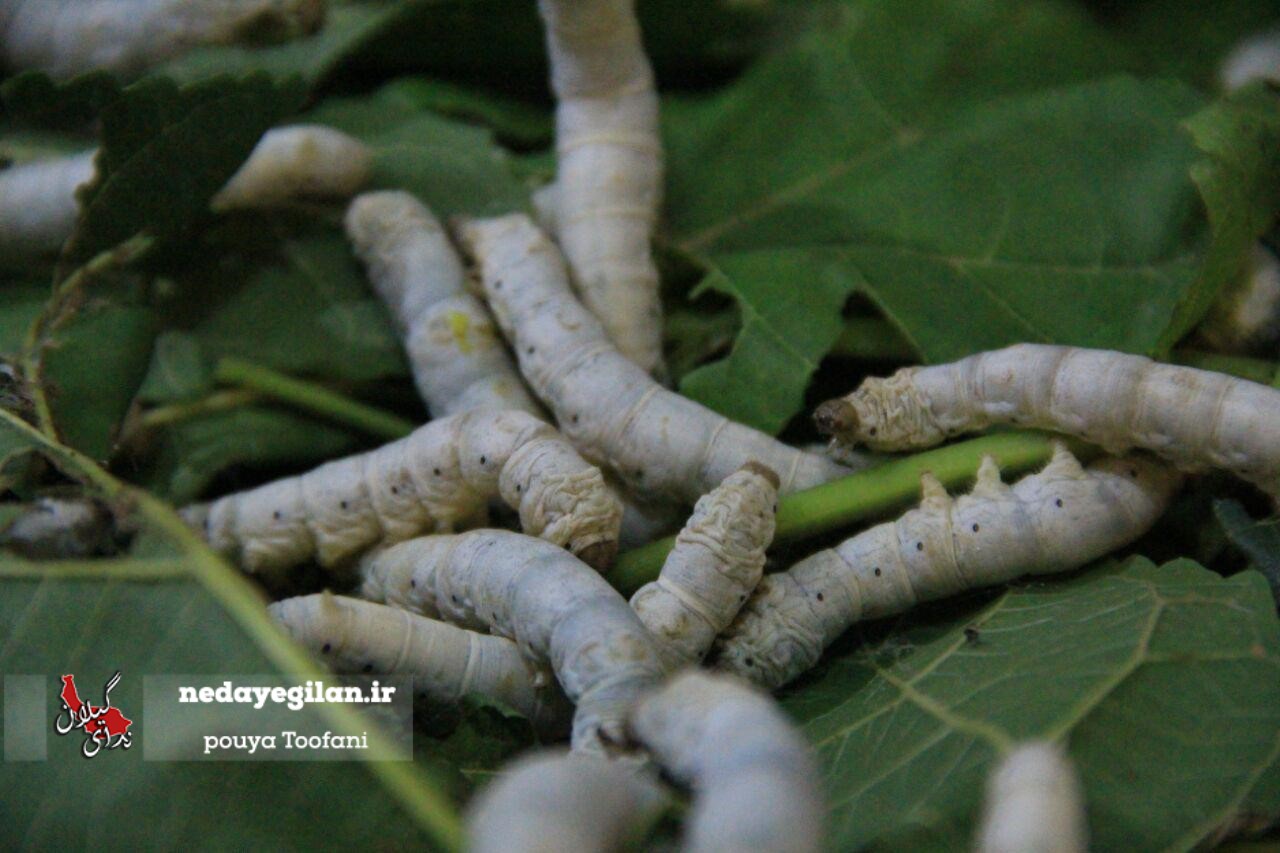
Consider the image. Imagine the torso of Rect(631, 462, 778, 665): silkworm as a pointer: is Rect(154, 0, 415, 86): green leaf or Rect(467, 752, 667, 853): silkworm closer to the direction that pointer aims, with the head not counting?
the green leaf

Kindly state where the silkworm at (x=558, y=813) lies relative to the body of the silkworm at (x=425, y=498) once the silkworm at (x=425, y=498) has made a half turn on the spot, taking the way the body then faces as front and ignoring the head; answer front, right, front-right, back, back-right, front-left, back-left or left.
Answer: left

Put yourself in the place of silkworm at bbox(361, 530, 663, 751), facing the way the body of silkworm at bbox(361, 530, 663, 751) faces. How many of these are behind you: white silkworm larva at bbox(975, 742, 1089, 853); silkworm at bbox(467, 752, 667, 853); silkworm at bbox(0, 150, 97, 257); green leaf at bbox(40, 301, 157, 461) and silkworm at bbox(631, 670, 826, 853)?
2

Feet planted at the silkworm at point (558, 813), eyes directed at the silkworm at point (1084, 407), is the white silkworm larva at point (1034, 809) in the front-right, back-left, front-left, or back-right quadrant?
front-right

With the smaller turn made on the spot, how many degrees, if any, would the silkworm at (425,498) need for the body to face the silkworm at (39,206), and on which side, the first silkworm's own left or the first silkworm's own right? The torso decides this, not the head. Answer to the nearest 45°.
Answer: approximately 135° to the first silkworm's own left

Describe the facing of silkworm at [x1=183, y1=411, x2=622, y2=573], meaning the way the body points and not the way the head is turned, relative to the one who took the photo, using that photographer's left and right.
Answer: facing to the right of the viewer

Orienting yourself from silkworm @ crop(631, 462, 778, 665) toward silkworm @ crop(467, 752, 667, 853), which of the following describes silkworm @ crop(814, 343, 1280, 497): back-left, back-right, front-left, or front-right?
back-left

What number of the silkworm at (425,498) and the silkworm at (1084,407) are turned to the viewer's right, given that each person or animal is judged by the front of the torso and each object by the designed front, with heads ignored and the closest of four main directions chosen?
1

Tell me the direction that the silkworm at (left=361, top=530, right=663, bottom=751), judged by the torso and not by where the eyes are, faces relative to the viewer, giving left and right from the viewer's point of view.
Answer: facing the viewer and to the right of the viewer

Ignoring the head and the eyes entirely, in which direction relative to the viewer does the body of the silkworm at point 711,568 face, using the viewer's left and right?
facing away from the viewer and to the right of the viewer

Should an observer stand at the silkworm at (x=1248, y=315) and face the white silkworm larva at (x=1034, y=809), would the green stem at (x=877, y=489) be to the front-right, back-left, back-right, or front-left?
front-right

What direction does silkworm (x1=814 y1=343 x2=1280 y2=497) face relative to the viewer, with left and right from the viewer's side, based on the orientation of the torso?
facing to the left of the viewer

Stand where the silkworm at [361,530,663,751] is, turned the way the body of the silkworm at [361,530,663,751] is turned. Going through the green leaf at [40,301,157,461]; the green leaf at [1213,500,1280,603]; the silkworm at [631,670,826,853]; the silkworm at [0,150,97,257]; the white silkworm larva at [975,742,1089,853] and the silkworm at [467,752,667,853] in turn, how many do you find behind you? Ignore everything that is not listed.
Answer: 2
